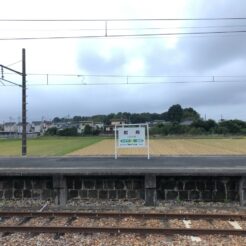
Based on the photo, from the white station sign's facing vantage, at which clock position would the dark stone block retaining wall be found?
The dark stone block retaining wall is roughly at 12 o'clock from the white station sign.

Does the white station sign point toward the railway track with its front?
yes

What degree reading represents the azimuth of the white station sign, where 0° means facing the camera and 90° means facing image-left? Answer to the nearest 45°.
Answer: approximately 0°
